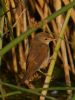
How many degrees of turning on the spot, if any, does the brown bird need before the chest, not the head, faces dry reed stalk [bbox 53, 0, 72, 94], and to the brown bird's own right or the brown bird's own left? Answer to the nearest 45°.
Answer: approximately 45° to the brown bird's own left

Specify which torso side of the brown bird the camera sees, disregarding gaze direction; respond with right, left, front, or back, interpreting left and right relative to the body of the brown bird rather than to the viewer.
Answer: right
